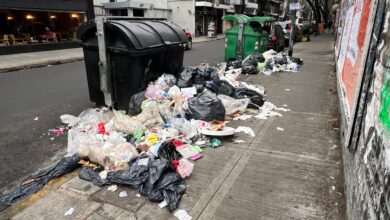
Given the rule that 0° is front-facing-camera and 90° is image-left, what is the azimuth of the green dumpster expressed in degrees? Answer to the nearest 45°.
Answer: approximately 315°

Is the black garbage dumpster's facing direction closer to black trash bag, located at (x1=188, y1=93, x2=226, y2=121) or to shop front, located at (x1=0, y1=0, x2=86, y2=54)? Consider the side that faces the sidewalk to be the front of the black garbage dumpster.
the black trash bag

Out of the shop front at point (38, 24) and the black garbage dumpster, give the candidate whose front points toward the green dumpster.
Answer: the shop front

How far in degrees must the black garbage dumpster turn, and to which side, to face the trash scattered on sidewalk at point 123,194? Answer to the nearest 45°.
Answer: approximately 45° to its right

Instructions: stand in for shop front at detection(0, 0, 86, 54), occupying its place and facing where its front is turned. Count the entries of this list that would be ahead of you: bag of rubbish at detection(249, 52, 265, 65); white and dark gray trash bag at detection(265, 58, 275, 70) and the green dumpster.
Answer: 3

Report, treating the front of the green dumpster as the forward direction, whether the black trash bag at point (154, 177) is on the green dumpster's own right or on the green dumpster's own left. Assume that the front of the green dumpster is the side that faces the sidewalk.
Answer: on the green dumpster's own right

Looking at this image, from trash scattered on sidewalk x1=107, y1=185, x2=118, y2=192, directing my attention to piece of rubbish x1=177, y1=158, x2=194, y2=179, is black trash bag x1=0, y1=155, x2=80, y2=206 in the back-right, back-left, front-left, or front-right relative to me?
back-left

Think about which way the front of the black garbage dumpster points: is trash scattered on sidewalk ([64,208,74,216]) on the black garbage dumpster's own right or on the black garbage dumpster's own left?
on the black garbage dumpster's own right

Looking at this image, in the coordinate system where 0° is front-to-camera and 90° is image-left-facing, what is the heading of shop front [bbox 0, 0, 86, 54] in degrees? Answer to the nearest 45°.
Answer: approximately 315°

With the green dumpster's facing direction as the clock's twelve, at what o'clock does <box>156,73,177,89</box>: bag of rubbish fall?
The bag of rubbish is roughly at 2 o'clock from the green dumpster.
